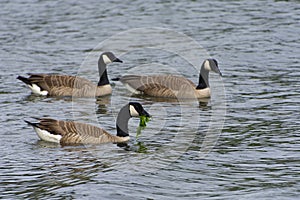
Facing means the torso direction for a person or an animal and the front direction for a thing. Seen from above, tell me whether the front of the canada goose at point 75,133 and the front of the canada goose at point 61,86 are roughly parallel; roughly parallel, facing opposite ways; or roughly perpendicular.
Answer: roughly parallel

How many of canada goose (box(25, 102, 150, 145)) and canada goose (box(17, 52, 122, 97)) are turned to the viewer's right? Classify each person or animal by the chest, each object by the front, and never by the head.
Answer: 2

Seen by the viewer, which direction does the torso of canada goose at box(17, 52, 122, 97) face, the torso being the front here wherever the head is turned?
to the viewer's right

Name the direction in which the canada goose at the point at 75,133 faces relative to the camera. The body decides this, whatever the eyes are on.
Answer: to the viewer's right

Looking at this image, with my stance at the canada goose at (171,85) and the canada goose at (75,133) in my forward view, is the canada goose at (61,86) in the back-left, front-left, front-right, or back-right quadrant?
front-right

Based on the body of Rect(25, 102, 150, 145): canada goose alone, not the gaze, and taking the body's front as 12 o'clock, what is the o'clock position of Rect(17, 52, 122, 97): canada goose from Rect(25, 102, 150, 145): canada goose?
Rect(17, 52, 122, 97): canada goose is roughly at 9 o'clock from Rect(25, 102, 150, 145): canada goose.

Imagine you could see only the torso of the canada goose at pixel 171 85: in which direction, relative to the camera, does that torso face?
to the viewer's right

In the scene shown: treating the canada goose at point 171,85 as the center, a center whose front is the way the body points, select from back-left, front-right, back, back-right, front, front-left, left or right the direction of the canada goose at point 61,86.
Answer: back

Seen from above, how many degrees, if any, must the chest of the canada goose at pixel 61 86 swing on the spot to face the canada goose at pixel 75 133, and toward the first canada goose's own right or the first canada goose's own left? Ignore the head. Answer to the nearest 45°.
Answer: approximately 90° to the first canada goose's own right

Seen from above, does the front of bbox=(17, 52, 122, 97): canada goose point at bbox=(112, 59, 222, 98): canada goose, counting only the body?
yes
